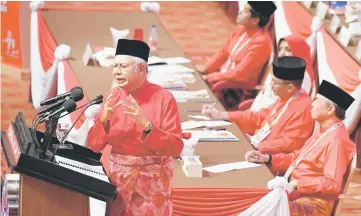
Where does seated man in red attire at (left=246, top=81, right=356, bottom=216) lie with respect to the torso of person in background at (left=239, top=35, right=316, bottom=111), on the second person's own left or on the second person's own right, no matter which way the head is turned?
on the second person's own left

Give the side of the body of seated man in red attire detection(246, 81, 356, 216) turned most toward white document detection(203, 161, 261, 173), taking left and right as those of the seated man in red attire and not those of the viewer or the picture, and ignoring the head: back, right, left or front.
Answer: front

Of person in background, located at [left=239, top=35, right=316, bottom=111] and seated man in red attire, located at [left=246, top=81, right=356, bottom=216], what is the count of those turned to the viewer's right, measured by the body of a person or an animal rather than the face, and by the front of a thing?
0

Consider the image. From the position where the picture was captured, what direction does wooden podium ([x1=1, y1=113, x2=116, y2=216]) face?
facing to the left of the viewer

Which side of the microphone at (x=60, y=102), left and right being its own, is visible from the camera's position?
right

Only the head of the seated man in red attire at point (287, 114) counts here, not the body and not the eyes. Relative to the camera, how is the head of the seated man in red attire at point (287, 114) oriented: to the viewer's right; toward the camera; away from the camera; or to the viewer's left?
to the viewer's left

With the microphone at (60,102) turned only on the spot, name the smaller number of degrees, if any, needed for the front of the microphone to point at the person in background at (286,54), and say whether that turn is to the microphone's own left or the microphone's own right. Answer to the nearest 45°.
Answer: approximately 45° to the microphone's own left

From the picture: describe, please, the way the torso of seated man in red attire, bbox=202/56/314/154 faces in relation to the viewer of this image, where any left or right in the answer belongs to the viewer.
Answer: facing to the left of the viewer

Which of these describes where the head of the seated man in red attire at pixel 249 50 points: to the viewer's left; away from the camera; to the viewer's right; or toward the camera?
to the viewer's left
